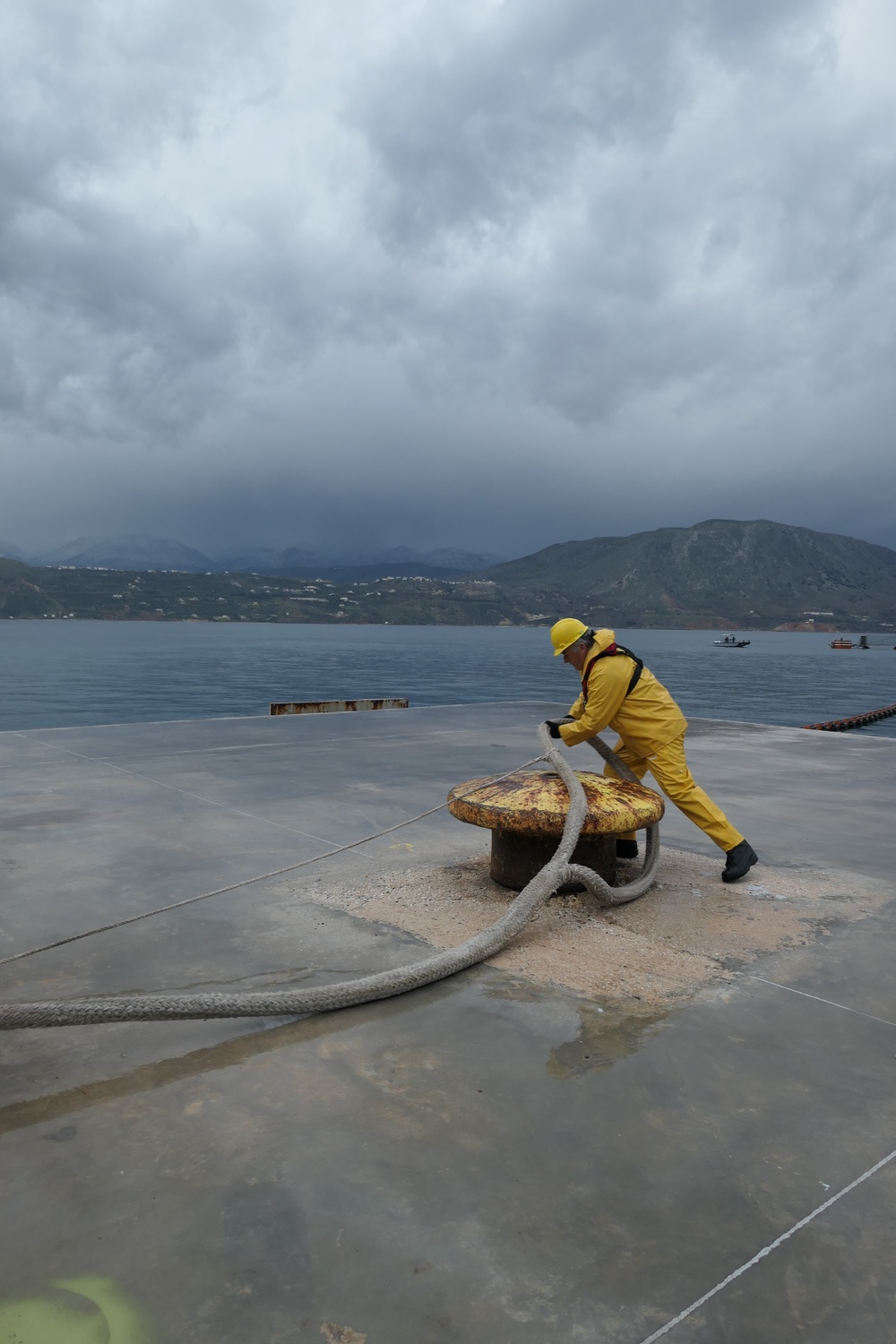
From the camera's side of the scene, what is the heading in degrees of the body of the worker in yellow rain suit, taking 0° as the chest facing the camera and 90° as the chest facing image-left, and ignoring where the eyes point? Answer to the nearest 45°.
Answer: approximately 90°

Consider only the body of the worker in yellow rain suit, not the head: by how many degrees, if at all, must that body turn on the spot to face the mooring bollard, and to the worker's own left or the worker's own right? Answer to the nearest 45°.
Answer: approximately 45° to the worker's own left
